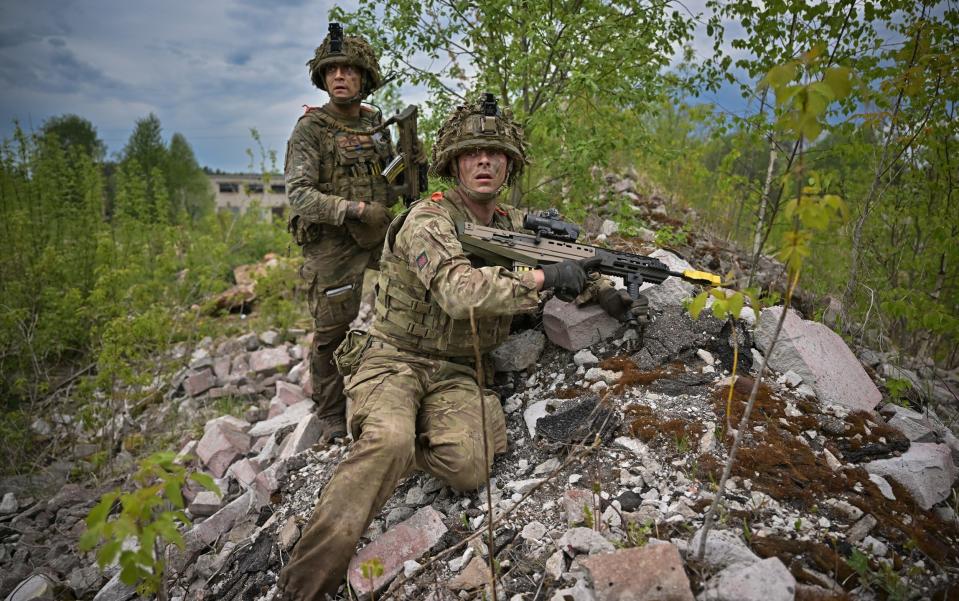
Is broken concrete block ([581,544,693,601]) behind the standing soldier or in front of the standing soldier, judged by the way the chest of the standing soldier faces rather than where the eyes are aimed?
in front

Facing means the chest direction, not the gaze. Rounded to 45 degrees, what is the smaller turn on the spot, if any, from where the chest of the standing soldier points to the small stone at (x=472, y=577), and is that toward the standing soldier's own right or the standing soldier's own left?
approximately 45° to the standing soldier's own right

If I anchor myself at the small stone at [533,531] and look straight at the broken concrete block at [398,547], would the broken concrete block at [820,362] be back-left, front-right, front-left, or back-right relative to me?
back-right

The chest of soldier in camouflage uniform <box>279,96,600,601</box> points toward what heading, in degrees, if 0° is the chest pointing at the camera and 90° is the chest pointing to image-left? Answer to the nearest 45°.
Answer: approximately 315°

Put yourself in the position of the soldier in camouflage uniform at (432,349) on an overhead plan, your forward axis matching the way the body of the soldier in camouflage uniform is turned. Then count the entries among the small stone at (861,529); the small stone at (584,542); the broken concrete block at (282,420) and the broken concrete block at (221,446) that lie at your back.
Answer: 2

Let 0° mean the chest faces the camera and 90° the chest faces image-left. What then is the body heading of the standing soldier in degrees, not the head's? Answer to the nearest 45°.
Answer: approximately 315°

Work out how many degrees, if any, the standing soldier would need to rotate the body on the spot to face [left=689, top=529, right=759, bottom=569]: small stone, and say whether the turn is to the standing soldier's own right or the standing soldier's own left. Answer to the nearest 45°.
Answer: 0° — they already face it

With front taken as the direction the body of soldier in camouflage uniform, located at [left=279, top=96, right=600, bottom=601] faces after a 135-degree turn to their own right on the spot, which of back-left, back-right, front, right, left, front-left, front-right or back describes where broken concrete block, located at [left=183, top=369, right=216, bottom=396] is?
front-right

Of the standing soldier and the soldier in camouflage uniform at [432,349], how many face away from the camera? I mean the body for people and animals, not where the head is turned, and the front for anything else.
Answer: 0
